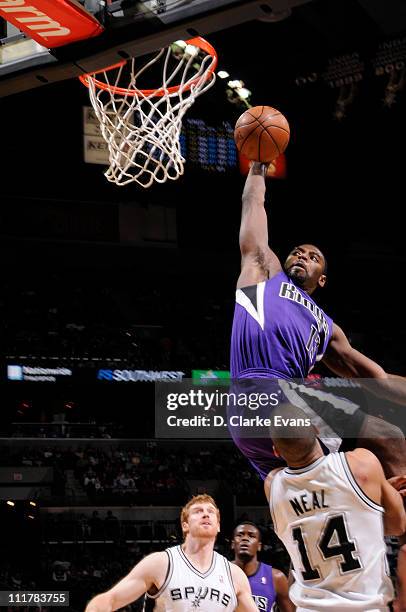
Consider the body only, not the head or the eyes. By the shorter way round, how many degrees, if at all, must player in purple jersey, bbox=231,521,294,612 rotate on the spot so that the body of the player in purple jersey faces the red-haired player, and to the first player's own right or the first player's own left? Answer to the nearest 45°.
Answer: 0° — they already face them

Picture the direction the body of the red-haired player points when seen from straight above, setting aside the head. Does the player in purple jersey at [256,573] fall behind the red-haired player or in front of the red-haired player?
behind

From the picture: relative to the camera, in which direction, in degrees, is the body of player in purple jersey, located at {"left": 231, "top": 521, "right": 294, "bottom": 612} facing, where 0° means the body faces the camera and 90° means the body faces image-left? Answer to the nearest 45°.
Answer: approximately 0°

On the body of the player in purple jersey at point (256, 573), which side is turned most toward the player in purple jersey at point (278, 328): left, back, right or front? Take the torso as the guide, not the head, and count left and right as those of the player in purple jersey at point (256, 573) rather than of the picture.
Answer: front

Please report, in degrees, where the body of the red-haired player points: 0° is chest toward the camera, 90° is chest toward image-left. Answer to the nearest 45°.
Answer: approximately 0°

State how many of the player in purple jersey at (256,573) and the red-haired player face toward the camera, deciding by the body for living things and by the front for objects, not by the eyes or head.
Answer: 2
